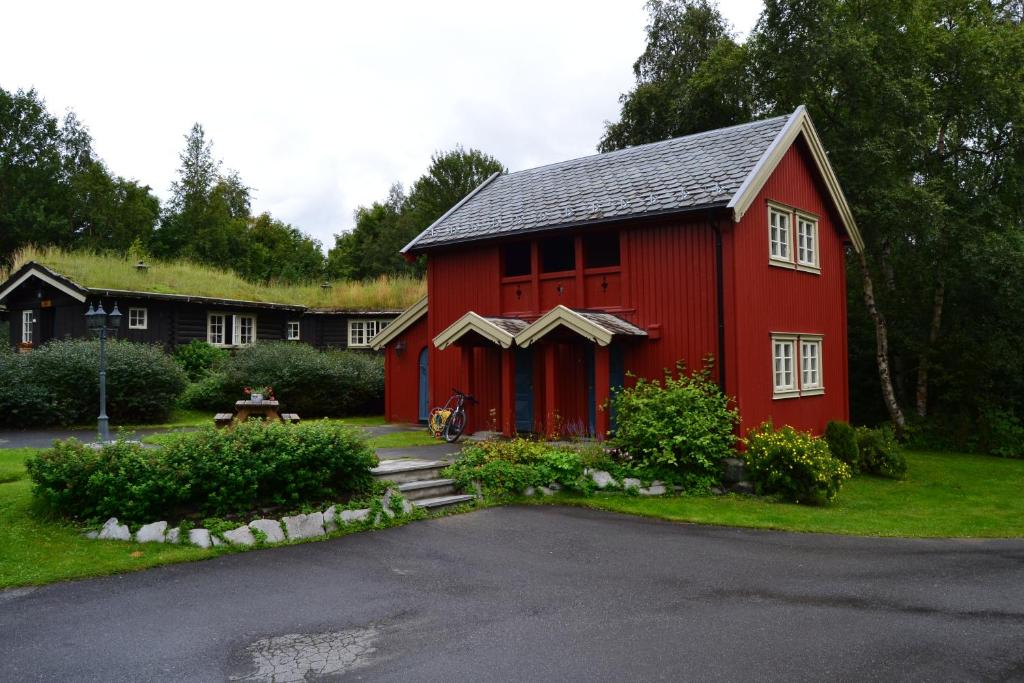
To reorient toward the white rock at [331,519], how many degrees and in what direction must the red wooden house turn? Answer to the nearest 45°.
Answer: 0° — it already faces it

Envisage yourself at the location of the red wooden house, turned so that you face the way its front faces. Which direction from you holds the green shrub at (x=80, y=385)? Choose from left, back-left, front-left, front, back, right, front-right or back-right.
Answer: front-right

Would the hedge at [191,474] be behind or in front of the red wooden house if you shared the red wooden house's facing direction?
in front

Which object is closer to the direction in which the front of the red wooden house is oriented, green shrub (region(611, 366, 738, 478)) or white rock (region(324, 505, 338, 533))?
the white rock

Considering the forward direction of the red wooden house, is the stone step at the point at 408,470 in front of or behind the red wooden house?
in front

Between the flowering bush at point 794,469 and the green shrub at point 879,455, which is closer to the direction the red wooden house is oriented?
the flowering bush

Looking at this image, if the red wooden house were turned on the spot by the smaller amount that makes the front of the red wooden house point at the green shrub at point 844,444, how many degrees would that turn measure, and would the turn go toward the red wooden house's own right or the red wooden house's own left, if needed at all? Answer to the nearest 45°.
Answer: approximately 135° to the red wooden house's own left

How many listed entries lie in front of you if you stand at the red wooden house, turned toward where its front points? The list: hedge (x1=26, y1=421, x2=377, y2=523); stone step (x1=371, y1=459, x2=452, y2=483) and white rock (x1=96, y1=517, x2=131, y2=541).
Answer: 3

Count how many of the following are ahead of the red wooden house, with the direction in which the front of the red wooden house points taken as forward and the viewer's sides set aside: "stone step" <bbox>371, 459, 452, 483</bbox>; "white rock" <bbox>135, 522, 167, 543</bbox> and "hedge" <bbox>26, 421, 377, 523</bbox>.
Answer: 3

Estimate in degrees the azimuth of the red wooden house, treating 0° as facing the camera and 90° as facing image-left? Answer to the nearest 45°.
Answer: approximately 45°

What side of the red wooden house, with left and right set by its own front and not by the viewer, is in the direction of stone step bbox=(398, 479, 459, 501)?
front

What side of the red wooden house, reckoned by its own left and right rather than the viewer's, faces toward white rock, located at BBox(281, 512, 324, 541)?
front

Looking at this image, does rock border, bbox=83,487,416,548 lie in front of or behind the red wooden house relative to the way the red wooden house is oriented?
in front

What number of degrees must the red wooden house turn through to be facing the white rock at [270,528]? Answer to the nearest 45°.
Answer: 0° — it already faces it
